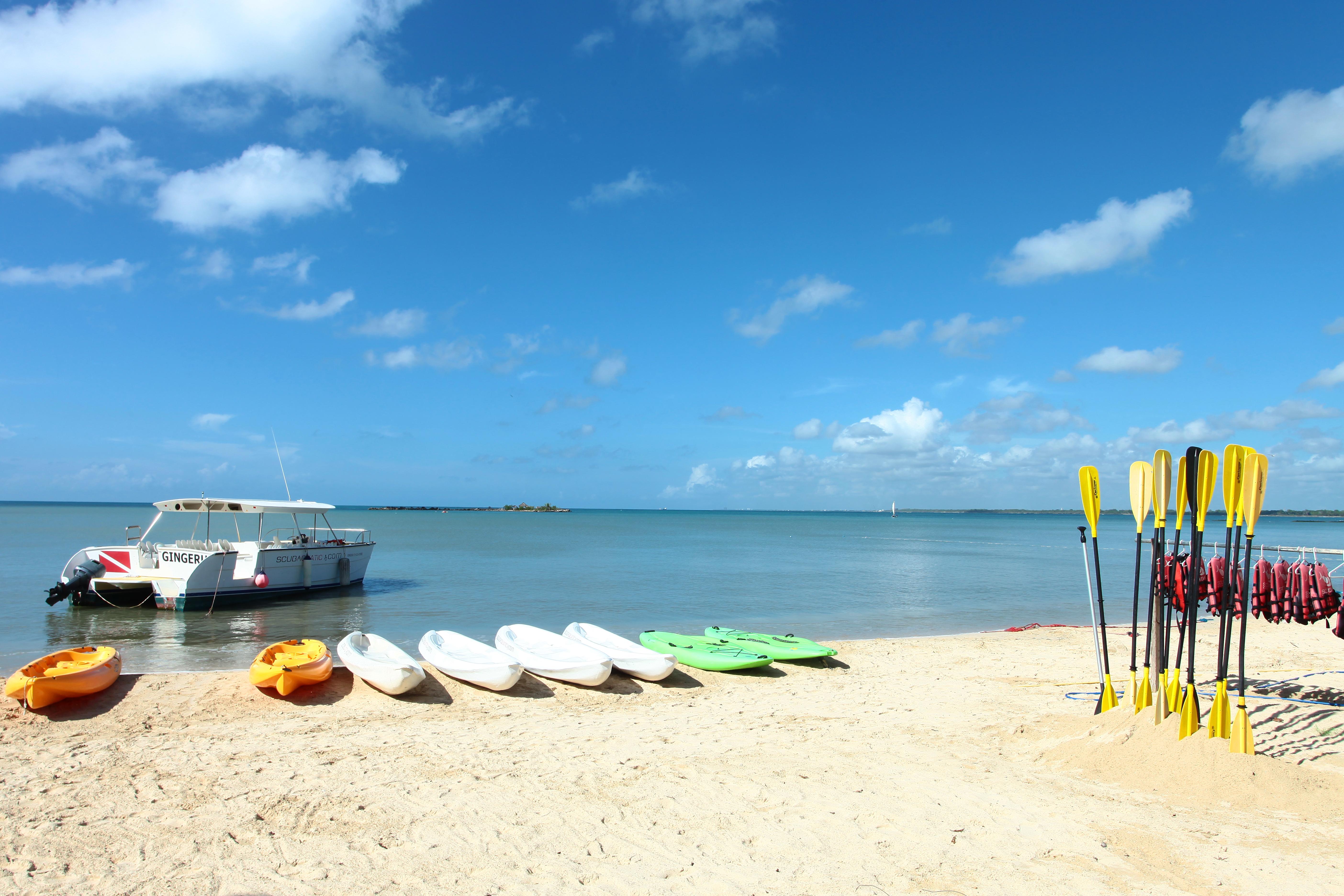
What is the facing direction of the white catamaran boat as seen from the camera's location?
facing away from the viewer and to the right of the viewer

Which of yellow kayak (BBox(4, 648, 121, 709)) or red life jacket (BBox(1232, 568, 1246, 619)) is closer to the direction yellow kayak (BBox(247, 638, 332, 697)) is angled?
the red life jacket

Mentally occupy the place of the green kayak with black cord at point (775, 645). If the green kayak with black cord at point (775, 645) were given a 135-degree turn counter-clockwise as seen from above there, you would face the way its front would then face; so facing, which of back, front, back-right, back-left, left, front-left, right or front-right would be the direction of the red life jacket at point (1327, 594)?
back-right

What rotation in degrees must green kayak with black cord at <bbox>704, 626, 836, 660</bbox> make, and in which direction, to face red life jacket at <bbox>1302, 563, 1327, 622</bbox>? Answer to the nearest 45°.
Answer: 0° — it already faces it

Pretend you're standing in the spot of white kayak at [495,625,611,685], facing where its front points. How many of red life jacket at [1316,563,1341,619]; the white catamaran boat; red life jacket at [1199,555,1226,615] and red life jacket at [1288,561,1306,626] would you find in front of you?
1
